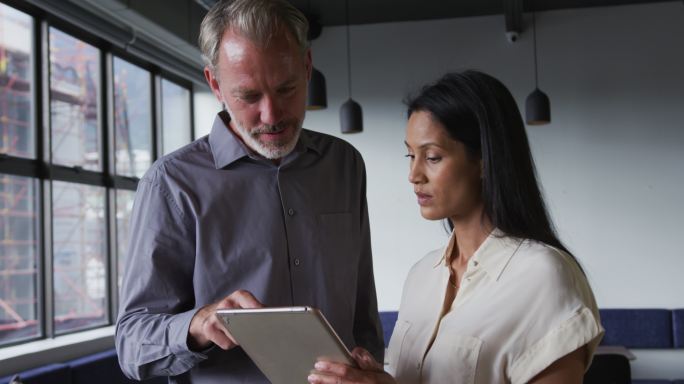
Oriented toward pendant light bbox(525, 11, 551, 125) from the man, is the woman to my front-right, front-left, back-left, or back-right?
front-right

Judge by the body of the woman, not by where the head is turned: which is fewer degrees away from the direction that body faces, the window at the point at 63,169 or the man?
the man

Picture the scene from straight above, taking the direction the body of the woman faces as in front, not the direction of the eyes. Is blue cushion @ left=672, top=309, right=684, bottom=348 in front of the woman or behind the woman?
behind

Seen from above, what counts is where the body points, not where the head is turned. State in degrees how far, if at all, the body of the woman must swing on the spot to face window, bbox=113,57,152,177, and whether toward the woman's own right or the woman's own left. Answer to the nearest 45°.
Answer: approximately 90° to the woman's own right

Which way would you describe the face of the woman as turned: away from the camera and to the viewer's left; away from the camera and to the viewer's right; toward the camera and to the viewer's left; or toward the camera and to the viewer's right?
toward the camera and to the viewer's left

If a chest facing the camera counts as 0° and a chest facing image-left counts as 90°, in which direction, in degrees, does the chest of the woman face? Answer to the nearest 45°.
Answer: approximately 45°

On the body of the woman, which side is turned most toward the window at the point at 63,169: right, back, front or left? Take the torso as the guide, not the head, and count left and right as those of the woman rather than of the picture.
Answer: right

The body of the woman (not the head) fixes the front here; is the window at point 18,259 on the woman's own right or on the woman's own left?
on the woman's own right

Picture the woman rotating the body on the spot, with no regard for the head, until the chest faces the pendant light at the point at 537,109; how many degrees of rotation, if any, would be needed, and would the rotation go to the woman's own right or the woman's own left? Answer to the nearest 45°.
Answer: approximately 135° to the woman's own right
